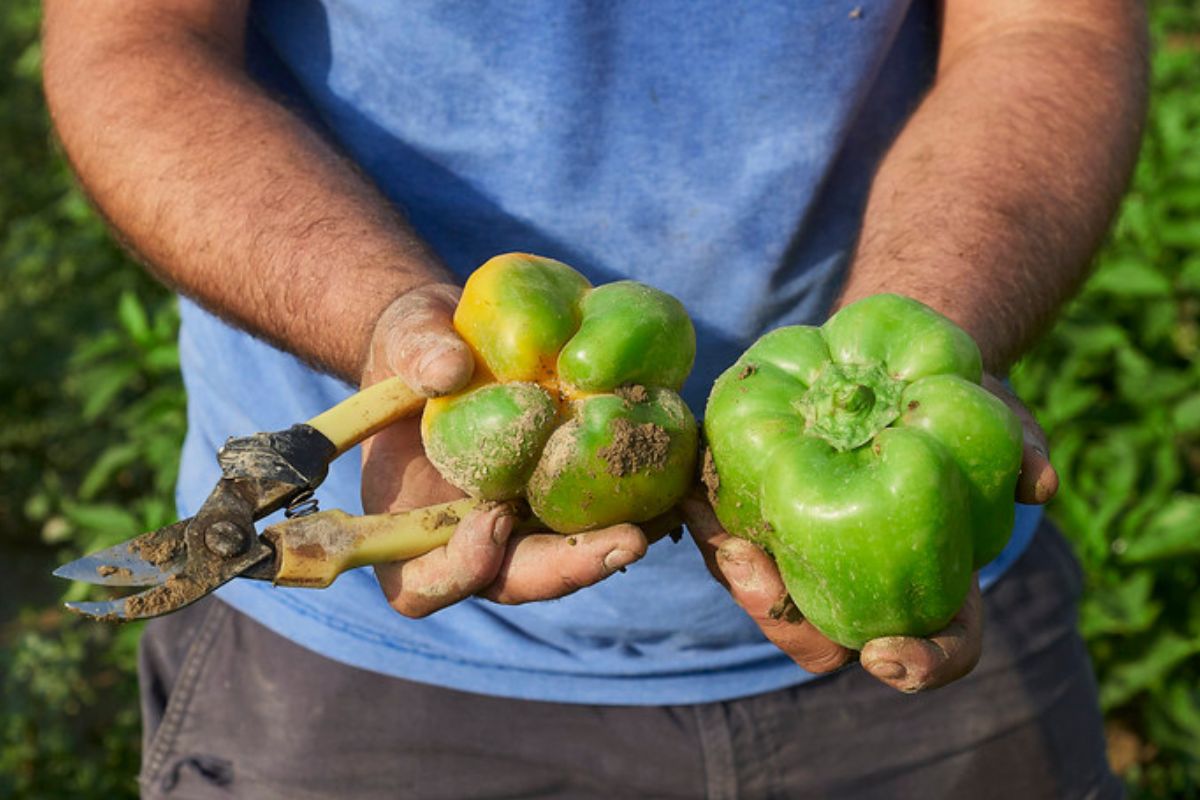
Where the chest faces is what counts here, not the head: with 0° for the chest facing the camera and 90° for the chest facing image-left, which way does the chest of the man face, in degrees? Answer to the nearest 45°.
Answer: approximately 0°
